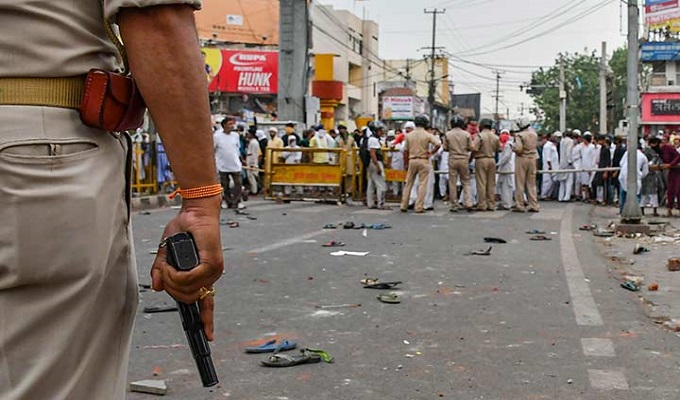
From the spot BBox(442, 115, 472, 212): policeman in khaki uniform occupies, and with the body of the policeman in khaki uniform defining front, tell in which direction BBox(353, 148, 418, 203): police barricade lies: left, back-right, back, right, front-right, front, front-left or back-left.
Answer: front-left

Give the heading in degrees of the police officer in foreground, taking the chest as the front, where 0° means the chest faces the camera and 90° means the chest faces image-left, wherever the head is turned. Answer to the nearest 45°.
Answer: approximately 180°

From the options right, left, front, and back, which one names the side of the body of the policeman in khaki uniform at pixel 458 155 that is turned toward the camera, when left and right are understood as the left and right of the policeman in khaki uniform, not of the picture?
back

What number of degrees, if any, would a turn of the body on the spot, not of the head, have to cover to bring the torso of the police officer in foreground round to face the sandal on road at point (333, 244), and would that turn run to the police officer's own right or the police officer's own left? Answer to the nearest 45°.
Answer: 0° — they already face it

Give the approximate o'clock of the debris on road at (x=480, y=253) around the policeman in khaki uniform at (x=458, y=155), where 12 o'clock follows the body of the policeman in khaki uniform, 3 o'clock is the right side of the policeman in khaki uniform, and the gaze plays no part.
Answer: The debris on road is roughly at 6 o'clock from the policeman in khaki uniform.

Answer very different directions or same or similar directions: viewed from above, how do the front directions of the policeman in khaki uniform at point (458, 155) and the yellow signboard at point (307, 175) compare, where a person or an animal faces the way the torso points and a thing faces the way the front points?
very different directions

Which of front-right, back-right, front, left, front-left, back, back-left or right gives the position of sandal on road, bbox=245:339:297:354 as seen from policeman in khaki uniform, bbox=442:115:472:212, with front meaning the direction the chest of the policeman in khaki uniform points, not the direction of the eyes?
back

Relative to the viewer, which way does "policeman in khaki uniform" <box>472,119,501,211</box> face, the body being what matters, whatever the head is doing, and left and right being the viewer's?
facing away from the viewer

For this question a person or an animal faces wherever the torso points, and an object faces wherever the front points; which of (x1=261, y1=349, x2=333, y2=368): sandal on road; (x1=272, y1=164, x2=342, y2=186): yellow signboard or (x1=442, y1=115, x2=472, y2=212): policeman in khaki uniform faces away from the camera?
the policeman in khaki uniform

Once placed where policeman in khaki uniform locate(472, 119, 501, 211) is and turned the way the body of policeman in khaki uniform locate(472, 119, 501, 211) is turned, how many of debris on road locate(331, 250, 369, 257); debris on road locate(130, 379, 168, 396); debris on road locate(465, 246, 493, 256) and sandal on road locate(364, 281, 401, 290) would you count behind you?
4

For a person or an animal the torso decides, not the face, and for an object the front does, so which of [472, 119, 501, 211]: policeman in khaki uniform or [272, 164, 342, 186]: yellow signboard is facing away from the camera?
the policeman in khaki uniform
